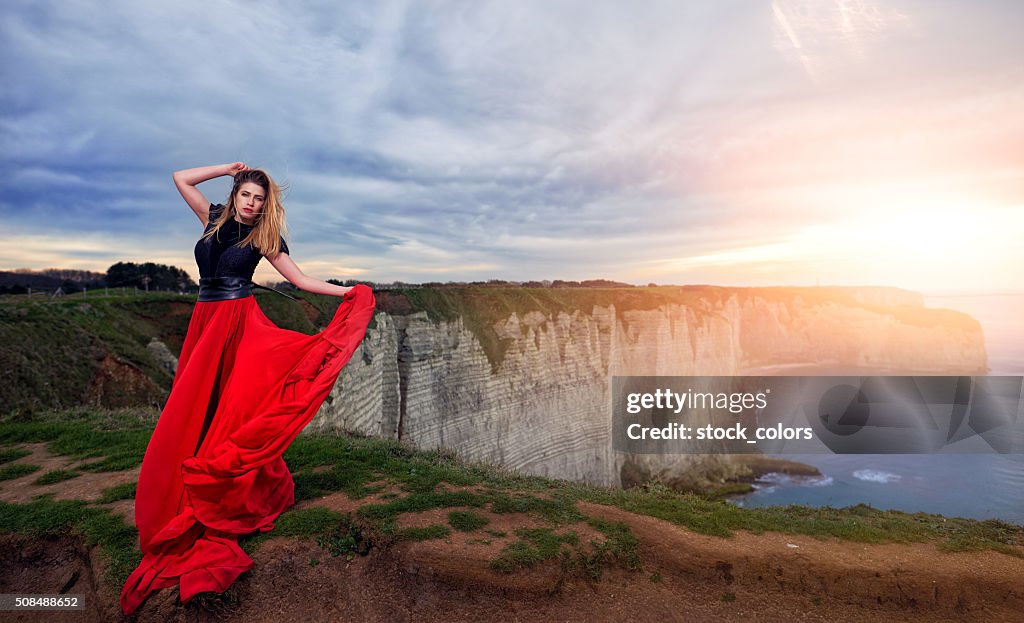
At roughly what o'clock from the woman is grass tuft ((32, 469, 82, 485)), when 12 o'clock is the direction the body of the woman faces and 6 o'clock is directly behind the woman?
The grass tuft is roughly at 5 o'clock from the woman.

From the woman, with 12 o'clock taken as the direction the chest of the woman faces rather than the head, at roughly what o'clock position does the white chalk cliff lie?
The white chalk cliff is roughly at 7 o'clock from the woman.

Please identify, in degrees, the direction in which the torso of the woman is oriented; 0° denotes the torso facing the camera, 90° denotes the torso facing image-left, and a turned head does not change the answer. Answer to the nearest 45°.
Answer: approximately 0°

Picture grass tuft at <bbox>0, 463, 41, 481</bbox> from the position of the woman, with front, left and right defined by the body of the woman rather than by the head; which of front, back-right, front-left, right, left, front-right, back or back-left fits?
back-right
